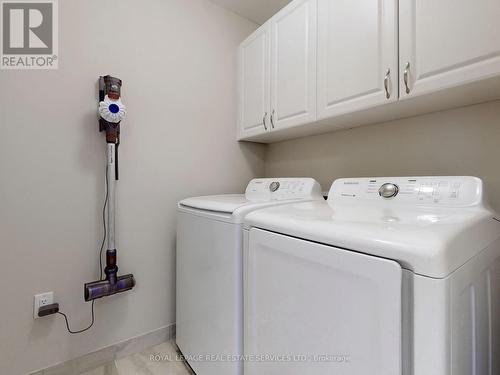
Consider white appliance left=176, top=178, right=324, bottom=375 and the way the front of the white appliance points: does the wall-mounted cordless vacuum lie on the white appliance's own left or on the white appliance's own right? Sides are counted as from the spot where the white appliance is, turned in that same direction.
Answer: on the white appliance's own right

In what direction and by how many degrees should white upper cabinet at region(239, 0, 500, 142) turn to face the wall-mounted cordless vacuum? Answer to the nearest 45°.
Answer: approximately 45° to its right

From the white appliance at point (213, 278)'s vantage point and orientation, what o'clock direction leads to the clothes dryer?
The clothes dryer is roughly at 9 o'clock from the white appliance.

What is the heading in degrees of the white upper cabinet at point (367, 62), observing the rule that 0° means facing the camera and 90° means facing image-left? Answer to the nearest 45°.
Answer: approximately 45°

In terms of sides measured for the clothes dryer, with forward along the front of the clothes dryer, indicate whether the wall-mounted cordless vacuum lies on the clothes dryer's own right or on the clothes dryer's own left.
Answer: on the clothes dryer's own right

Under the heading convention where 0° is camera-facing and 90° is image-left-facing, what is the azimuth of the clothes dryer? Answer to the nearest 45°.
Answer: approximately 45°
